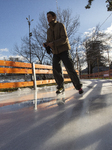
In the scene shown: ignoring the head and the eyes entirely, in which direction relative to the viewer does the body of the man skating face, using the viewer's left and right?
facing the viewer and to the left of the viewer

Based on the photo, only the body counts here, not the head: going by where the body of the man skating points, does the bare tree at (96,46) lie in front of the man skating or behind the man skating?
behind
